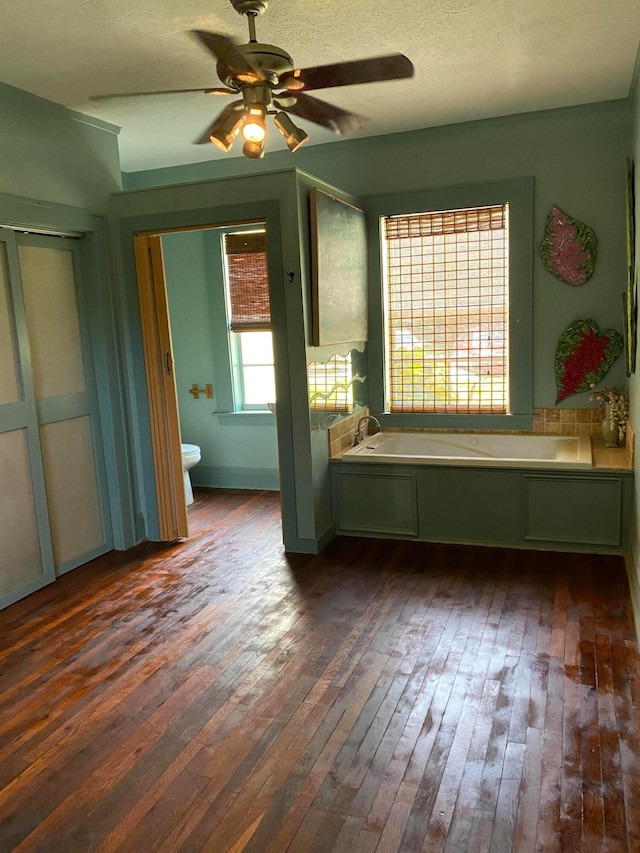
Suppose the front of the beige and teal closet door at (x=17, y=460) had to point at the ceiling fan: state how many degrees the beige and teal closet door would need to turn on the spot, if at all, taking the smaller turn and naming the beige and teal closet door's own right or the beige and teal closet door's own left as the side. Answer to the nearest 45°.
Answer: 0° — it already faces it

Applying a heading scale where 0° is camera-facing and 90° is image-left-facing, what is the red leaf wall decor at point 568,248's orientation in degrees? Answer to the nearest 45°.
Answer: approximately 0°

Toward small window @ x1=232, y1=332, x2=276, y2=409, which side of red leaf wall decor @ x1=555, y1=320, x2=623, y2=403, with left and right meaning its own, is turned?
right

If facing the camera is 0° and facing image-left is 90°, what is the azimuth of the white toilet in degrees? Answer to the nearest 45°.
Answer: approximately 270°

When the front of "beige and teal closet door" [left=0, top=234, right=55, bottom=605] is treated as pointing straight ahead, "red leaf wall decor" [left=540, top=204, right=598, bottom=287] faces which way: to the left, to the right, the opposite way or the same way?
to the right

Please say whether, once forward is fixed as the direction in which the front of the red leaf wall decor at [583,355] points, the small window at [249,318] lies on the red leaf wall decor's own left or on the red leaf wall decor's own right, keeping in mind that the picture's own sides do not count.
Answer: on the red leaf wall decor's own right

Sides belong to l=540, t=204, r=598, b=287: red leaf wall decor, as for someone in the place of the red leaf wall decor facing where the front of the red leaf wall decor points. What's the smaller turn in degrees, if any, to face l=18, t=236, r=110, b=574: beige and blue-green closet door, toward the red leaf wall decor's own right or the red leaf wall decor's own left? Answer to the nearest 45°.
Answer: approximately 45° to the red leaf wall decor's own right

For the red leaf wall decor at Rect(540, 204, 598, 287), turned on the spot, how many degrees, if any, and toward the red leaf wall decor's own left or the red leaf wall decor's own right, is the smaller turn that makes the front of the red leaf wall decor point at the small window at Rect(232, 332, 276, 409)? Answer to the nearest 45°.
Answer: approximately 90° to the red leaf wall decor's own right

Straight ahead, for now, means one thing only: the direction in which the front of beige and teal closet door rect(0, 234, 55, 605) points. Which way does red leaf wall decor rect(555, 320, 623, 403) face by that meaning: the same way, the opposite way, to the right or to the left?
to the right
